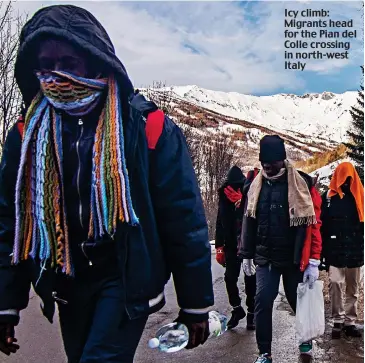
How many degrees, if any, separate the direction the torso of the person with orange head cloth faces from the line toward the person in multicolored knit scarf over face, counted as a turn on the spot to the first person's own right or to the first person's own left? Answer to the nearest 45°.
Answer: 0° — they already face them

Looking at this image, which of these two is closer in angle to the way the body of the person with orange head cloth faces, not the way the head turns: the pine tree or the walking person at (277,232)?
the walking person

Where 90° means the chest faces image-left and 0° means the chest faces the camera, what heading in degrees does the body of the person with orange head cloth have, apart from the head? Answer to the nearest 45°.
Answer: approximately 0°

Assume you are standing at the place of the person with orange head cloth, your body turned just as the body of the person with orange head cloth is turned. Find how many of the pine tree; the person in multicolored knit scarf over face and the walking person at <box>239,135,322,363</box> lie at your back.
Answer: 1

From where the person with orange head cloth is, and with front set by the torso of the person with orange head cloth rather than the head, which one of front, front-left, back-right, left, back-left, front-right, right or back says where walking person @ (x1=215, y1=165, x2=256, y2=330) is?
right

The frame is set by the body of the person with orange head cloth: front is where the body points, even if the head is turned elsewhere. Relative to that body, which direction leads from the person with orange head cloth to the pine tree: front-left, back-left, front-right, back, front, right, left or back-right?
back
